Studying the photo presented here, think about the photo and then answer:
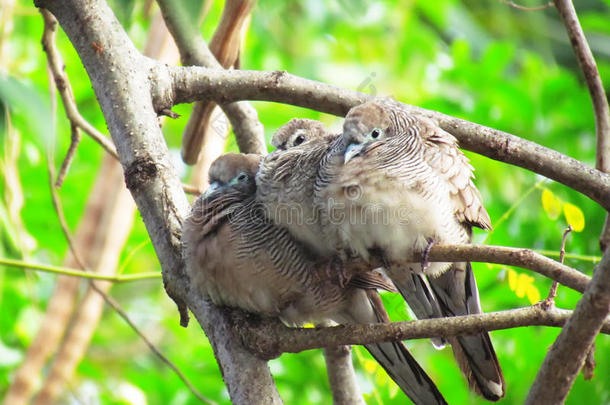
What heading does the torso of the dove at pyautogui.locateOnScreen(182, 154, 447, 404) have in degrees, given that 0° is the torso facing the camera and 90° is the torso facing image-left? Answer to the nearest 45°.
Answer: approximately 45°

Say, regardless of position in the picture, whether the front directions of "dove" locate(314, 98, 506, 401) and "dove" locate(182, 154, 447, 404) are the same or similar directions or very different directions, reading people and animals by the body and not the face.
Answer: same or similar directions

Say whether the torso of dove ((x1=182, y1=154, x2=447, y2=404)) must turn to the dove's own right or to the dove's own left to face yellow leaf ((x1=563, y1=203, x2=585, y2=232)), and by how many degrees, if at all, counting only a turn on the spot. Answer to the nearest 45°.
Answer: approximately 135° to the dove's own left

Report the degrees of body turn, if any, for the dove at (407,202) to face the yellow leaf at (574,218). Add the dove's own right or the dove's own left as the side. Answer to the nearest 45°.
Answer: approximately 180°
